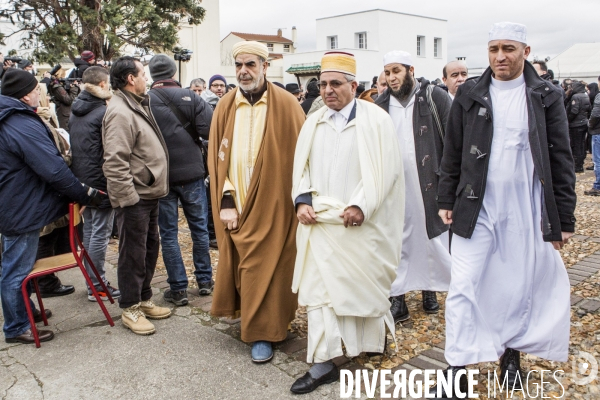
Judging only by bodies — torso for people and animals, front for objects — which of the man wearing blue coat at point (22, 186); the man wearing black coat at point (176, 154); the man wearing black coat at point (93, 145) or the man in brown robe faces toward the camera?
the man in brown robe

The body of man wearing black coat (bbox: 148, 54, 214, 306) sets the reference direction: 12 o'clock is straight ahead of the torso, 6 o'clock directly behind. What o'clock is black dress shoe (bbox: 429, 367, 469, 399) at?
The black dress shoe is roughly at 5 o'clock from the man wearing black coat.

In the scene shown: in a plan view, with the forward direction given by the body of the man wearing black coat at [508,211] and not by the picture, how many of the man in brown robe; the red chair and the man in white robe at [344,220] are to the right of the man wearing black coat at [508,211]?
3

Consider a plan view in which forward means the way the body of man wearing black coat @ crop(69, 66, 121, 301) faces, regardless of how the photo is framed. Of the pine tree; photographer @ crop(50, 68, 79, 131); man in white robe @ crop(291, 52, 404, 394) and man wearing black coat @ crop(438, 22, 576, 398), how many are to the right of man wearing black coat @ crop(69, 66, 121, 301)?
2

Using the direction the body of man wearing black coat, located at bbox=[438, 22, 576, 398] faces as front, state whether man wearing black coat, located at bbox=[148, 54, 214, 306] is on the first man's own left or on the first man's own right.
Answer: on the first man's own right

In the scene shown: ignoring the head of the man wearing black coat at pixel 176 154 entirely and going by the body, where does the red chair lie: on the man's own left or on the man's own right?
on the man's own left

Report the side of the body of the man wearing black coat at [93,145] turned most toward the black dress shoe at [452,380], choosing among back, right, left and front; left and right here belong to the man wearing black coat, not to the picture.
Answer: right

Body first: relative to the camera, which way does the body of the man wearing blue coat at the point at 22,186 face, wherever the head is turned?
to the viewer's right

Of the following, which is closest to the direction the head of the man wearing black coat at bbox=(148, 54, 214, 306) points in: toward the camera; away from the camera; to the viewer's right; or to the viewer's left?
away from the camera

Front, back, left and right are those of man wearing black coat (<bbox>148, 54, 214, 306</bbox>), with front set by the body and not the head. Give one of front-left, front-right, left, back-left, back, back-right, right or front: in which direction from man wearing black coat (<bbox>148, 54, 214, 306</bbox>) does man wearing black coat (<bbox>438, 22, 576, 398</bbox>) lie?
back-right
